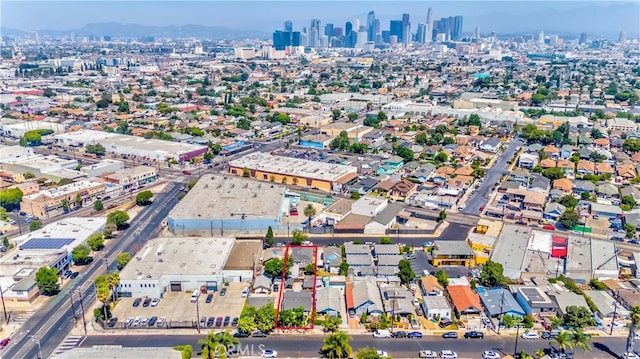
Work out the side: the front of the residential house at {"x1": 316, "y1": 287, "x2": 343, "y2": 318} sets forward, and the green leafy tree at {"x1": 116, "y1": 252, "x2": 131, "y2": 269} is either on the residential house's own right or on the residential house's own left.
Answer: on the residential house's own right

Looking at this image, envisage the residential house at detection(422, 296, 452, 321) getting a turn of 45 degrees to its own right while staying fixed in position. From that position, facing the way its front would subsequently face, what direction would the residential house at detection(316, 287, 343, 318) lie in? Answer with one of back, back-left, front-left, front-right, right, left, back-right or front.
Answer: front-right

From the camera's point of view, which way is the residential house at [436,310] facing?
toward the camera

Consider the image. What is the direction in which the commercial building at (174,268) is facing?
toward the camera

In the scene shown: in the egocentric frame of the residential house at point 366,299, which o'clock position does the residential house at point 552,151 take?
the residential house at point 552,151 is roughly at 7 o'clock from the residential house at point 366,299.

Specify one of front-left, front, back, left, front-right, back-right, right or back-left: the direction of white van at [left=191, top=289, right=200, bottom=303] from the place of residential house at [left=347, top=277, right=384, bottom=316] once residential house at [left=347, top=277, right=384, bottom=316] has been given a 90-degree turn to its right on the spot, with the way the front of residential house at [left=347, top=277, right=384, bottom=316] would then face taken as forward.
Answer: front

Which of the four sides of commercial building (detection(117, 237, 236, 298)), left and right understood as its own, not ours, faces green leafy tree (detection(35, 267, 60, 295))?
right

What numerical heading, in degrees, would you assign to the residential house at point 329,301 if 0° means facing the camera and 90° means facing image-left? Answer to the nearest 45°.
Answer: approximately 0°

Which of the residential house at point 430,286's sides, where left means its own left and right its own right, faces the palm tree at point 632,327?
left

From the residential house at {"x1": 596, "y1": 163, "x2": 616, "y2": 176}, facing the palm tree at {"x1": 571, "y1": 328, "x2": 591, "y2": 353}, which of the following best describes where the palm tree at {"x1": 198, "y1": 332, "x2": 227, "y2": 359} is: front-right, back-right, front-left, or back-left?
front-right

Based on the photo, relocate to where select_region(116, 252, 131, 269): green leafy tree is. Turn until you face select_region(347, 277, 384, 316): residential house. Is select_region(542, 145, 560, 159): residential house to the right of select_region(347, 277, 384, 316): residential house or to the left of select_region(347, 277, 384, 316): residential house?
left

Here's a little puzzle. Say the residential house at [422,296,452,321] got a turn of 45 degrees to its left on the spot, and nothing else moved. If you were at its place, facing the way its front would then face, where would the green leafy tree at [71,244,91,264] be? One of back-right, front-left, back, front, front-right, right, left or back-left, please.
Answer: back-right

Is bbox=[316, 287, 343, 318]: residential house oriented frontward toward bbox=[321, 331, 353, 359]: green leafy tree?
yes

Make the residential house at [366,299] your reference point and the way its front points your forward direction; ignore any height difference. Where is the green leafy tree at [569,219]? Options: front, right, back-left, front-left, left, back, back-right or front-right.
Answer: back-left

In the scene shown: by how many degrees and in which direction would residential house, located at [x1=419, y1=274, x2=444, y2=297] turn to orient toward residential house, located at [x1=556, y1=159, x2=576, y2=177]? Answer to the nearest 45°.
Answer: approximately 135° to its left

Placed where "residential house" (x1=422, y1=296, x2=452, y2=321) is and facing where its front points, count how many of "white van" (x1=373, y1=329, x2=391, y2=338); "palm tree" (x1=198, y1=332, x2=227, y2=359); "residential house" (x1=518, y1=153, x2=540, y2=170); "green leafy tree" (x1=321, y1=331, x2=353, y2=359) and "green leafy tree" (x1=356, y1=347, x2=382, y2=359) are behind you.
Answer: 1

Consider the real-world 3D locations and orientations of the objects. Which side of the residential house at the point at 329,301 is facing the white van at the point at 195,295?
right

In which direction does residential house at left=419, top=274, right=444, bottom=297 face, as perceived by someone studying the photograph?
facing the viewer

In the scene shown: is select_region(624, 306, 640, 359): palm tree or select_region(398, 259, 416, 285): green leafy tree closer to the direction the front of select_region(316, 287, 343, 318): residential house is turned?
the palm tree
